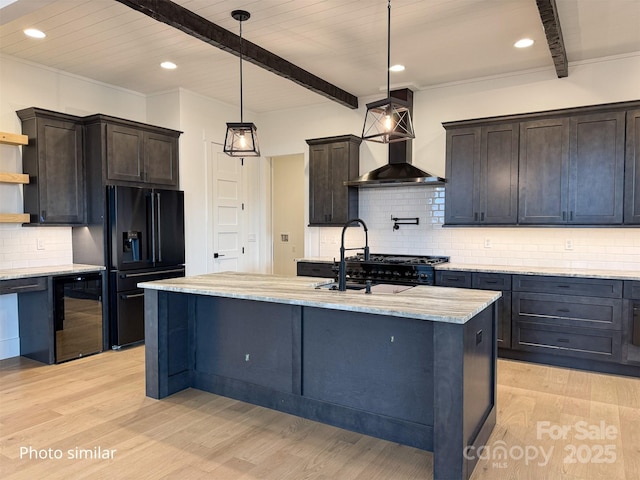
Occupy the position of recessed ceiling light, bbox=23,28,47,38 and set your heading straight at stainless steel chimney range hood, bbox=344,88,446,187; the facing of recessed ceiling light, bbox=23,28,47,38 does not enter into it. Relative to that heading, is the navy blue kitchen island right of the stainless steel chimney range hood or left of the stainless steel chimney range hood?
right

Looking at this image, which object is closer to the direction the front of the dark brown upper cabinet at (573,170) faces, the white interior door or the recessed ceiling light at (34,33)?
the recessed ceiling light

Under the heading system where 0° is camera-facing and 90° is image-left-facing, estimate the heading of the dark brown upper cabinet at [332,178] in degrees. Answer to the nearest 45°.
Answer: approximately 45°

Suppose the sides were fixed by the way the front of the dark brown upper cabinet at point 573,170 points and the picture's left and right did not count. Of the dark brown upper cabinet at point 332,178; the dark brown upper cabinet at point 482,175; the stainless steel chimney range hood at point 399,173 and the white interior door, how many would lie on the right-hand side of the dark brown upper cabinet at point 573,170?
4

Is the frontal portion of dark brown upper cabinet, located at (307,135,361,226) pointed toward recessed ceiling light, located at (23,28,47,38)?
yes

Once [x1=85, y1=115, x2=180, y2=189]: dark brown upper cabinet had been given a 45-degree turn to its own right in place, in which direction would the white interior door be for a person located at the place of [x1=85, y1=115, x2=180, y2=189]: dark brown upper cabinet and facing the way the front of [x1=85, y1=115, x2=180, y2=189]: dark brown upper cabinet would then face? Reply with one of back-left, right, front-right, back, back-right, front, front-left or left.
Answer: back-left

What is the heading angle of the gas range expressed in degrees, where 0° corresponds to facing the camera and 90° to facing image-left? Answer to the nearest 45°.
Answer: approximately 0°

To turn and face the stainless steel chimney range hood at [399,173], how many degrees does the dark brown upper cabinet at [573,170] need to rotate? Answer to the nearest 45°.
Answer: approximately 90° to its right

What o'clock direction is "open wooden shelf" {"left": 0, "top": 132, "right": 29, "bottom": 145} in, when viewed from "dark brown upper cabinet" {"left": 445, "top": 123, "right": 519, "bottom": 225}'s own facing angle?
The open wooden shelf is roughly at 2 o'clock from the dark brown upper cabinet.

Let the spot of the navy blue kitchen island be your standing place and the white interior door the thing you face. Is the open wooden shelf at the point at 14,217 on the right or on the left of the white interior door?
left
